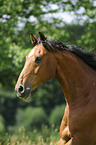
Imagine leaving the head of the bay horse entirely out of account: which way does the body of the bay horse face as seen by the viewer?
to the viewer's left
